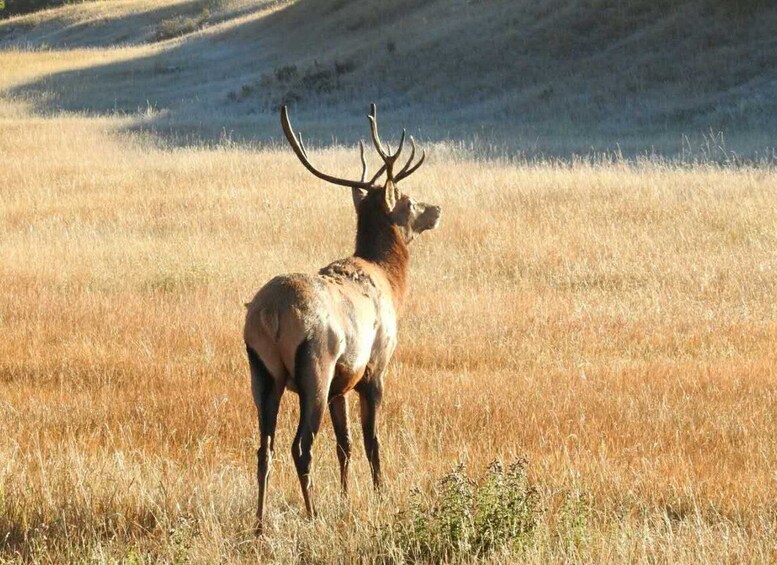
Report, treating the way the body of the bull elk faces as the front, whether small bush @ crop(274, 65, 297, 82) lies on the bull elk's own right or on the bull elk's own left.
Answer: on the bull elk's own left

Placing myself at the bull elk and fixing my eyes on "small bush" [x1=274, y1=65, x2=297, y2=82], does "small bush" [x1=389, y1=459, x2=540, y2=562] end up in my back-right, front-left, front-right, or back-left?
back-right

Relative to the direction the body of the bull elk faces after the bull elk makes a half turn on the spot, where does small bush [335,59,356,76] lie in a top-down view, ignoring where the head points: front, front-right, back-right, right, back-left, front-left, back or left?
back-right

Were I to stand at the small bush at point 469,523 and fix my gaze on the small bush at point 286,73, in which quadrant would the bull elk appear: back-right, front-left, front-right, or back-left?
front-left

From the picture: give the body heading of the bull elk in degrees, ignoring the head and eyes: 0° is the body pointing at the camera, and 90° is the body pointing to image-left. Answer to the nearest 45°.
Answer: approximately 225°
